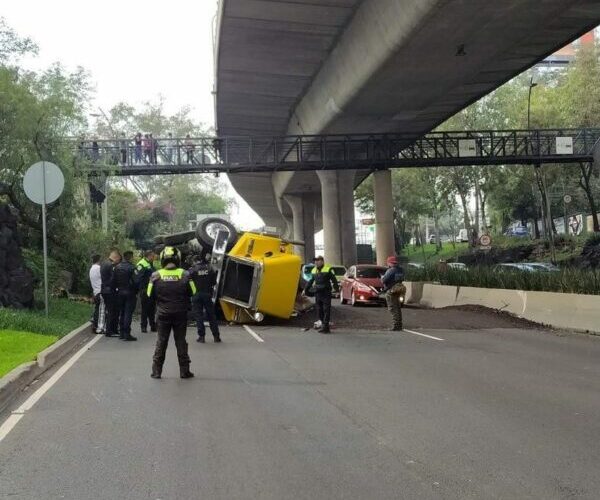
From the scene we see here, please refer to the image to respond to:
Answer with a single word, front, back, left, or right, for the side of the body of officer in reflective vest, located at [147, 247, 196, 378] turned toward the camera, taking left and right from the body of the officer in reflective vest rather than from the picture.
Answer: back

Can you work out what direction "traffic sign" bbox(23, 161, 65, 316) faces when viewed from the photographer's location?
facing away from the viewer

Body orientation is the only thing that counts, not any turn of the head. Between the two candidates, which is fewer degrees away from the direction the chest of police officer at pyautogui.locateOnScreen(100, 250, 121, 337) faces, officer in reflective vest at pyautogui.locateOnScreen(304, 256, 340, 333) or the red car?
the officer in reflective vest

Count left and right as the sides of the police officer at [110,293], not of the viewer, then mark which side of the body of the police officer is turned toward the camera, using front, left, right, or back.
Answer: right

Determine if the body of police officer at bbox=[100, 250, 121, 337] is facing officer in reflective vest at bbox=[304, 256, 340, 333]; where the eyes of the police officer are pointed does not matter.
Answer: yes

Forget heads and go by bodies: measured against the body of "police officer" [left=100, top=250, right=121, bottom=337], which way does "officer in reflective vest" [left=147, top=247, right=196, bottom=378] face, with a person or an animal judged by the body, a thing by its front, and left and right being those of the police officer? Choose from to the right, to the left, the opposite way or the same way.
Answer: to the left
